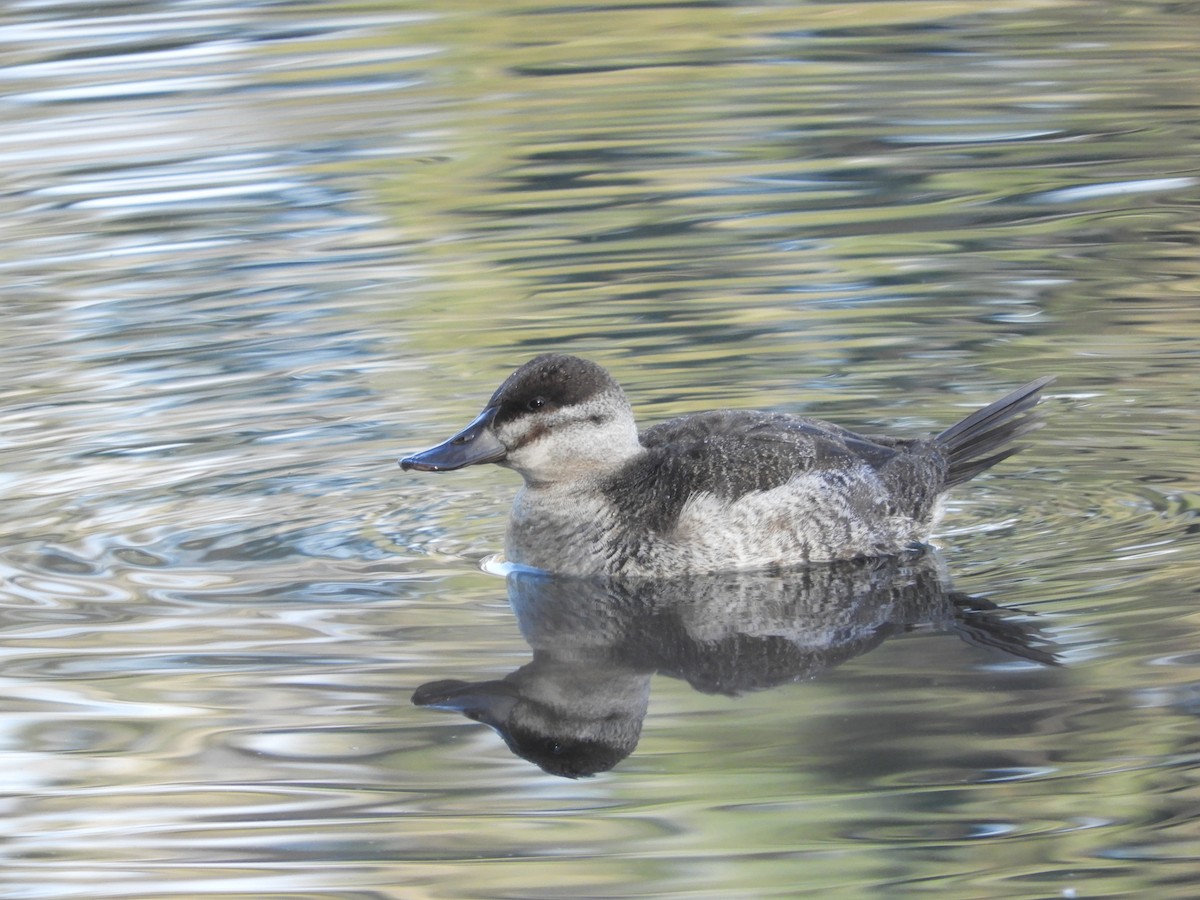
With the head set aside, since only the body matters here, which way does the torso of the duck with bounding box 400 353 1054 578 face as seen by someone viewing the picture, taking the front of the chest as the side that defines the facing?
to the viewer's left
